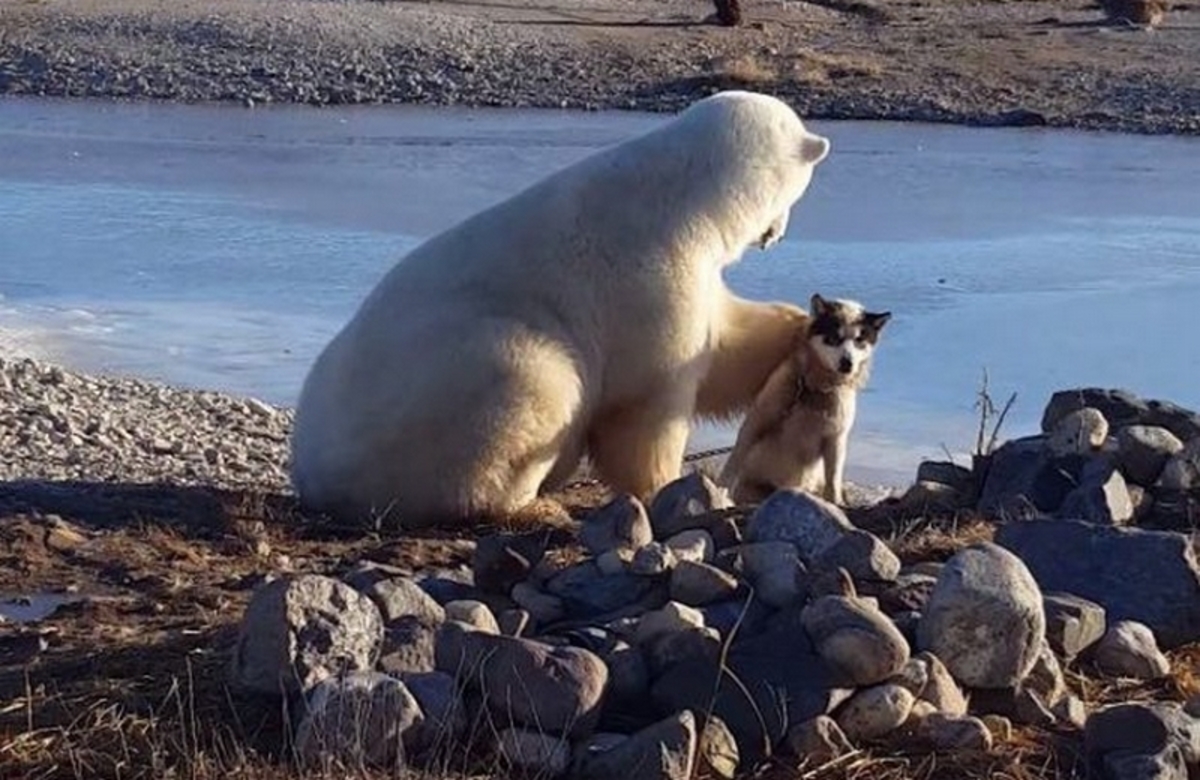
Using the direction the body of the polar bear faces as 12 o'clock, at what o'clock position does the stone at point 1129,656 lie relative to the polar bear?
The stone is roughly at 2 o'clock from the polar bear.

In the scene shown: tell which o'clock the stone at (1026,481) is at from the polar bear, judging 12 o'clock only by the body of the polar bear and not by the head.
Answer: The stone is roughly at 1 o'clock from the polar bear.

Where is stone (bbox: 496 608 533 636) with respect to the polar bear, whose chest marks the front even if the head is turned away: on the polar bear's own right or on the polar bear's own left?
on the polar bear's own right

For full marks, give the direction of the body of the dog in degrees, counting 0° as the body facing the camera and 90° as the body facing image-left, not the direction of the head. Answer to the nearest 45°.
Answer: approximately 315°

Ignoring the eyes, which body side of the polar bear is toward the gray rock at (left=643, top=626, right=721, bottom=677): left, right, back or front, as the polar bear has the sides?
right

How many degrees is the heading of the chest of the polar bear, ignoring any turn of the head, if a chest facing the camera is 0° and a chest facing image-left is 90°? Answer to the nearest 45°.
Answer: approximately 270°

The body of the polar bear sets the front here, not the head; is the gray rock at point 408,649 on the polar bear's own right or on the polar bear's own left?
on the polar bear's own right

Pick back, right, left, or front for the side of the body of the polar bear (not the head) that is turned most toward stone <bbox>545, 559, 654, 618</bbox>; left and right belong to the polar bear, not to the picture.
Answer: right
